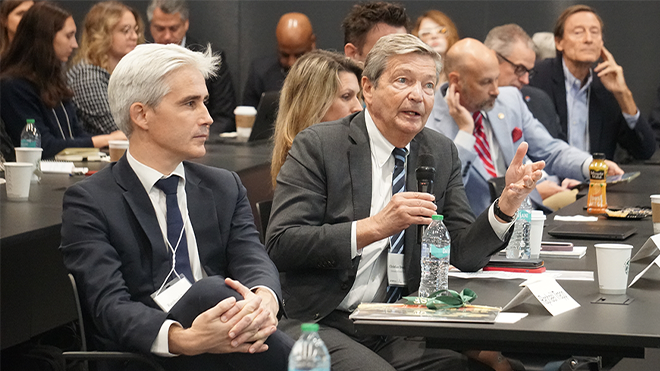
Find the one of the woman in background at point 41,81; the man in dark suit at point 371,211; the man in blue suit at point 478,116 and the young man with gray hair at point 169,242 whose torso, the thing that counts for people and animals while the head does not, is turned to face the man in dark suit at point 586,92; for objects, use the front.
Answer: the woman in background

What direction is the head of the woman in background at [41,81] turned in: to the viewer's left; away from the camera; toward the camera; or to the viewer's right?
to the viewer's right

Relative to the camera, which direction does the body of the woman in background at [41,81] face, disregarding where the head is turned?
to the viewer's right

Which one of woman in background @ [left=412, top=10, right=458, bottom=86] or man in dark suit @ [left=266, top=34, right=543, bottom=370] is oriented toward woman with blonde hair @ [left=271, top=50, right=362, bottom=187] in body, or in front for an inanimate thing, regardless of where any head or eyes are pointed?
the woman in background

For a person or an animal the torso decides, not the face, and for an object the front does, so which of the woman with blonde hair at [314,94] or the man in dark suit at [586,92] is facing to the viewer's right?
the woman with blonde hair

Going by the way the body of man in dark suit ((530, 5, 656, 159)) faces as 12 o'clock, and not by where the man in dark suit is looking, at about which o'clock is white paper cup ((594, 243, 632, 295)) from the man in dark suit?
The white paper cup is roughly at 12 o'clock from the man in dark suit.

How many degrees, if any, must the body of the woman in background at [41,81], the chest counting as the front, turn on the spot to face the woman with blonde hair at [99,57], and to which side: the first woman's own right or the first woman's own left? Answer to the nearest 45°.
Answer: approximately 90° to the first woman's own left

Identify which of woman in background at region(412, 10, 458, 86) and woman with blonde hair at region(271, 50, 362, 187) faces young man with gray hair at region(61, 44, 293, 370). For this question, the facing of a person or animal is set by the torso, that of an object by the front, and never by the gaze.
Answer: the woman in background
